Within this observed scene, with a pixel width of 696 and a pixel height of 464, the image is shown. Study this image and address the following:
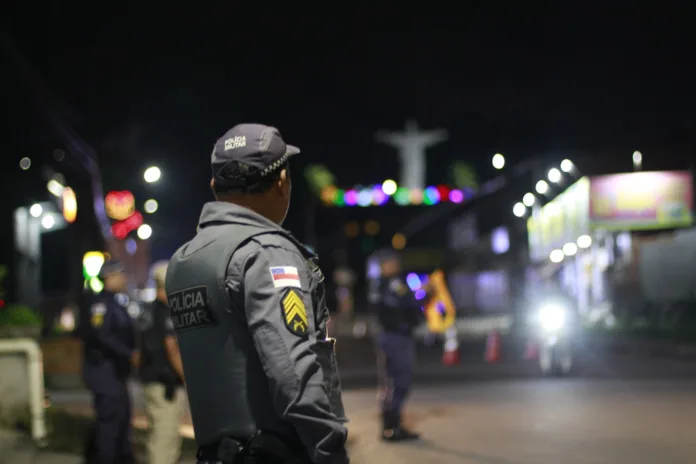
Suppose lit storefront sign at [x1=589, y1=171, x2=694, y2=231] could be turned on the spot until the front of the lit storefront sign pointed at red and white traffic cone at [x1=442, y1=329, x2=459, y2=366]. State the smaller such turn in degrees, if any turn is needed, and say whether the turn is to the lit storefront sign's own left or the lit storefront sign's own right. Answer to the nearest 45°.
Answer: approximately 45° to the lit storefront sign's own right

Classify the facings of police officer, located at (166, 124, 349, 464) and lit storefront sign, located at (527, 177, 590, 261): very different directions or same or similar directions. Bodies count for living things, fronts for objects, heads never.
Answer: very different directions

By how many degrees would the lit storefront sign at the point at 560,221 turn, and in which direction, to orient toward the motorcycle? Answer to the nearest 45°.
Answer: approximately 45° to its left

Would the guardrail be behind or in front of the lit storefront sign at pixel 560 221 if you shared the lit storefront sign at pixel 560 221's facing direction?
in front

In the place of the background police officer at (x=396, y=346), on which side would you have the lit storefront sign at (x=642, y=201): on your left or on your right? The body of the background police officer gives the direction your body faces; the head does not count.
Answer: on your left
